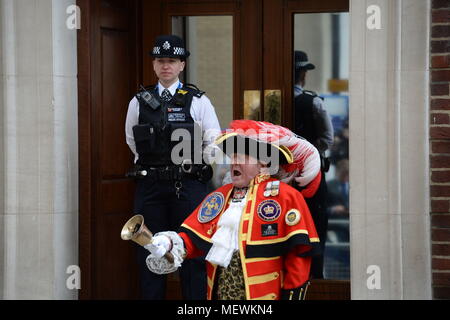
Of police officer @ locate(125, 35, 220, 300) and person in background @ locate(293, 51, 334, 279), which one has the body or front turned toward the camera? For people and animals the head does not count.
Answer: the police officer

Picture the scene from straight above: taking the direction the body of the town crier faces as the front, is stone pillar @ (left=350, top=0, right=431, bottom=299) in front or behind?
behind

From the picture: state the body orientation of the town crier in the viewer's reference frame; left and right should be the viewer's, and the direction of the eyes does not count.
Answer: facing the viewer and to the left of the viewer

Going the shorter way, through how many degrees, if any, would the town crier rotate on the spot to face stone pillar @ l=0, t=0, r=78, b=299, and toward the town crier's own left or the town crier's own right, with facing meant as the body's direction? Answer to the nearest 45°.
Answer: approximately 90° to the town crier's own right

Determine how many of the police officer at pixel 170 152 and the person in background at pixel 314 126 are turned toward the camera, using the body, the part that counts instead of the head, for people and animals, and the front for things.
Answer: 1

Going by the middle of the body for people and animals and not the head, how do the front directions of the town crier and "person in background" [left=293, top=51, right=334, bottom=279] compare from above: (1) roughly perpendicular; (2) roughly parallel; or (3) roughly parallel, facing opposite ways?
roughly parallel, facing opposite ways

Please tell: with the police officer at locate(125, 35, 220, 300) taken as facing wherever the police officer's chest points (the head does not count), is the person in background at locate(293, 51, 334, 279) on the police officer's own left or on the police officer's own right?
on the police officer's own left

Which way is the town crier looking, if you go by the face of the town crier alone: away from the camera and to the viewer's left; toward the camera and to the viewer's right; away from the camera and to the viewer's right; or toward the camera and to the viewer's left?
toward the camera and to the viewer's left

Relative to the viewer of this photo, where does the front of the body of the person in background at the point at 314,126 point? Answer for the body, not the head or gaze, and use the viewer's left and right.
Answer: facing away from the viewer and to the right of the viewer

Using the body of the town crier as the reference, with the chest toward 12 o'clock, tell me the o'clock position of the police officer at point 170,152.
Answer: The police officer is roughly at 4 o'clock from the town crier.

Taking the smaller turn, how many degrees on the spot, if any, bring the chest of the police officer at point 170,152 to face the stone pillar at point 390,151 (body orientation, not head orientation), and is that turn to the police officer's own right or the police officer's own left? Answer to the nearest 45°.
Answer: approximately 45° to the police officer's own left

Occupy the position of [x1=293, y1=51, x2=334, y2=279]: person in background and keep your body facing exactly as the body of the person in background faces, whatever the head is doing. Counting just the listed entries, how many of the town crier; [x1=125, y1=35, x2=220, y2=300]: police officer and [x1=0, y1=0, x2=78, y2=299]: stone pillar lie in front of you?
0

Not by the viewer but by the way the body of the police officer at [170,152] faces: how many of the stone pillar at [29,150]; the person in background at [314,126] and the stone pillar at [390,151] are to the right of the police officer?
1

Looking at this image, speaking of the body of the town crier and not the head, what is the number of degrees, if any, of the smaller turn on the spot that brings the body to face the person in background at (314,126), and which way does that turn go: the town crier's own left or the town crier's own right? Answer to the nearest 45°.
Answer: approximately 135° to the town crier's own right

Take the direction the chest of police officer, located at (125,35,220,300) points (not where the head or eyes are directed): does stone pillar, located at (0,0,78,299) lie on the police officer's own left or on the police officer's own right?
on the police officer's own right

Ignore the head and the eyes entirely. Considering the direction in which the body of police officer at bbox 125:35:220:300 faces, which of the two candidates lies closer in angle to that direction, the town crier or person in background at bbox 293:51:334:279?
the town crier

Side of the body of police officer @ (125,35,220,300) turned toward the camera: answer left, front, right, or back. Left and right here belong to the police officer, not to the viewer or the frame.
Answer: front

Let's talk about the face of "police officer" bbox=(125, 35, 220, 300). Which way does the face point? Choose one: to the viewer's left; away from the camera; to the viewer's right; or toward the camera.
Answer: toward the camera

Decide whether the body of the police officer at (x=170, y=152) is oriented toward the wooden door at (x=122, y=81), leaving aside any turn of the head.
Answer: no
